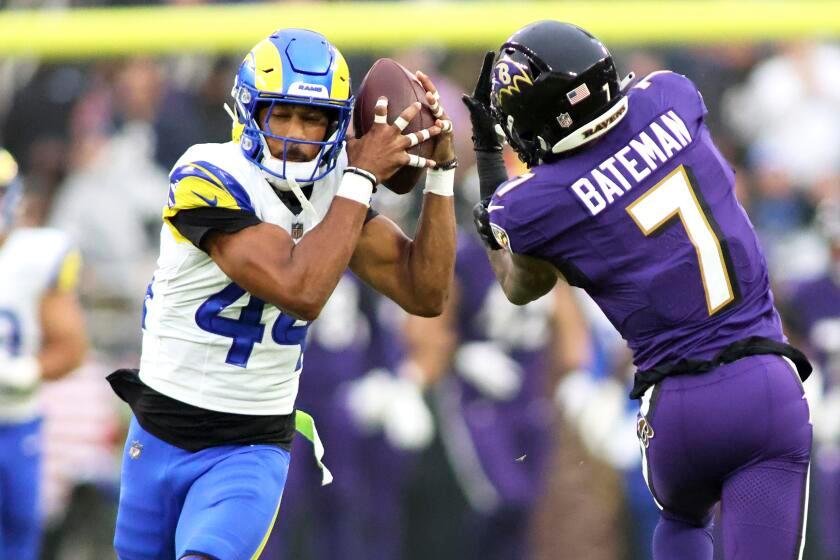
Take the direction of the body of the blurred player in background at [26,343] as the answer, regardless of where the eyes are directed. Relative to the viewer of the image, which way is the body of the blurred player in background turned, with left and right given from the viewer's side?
facing the viewer

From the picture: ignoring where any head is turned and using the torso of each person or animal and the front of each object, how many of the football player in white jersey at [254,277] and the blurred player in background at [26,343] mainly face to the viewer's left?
0

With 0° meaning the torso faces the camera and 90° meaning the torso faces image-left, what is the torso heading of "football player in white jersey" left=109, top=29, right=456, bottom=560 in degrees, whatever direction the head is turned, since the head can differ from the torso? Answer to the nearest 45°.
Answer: approximately 315°

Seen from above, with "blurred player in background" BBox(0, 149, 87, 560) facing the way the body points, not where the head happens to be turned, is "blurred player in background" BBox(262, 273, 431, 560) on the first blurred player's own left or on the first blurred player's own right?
on the first blurred player's own left

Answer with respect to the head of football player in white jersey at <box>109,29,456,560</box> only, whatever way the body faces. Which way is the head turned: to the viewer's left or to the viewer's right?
to the viewer's right

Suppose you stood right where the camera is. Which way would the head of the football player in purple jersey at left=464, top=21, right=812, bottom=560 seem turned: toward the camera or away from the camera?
away from the camera

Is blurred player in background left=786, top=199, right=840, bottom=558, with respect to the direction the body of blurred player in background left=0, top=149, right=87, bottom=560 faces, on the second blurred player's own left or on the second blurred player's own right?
on the second blurred player's own left

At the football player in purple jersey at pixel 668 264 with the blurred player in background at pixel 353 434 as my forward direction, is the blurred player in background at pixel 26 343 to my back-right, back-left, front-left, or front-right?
front-left

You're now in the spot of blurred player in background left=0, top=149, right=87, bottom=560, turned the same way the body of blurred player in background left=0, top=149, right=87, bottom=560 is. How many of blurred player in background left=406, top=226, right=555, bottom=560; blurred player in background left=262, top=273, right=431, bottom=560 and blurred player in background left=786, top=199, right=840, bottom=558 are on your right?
0

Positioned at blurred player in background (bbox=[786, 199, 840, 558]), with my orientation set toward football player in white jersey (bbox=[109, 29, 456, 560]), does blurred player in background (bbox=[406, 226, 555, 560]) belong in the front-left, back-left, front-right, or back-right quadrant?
front-right
